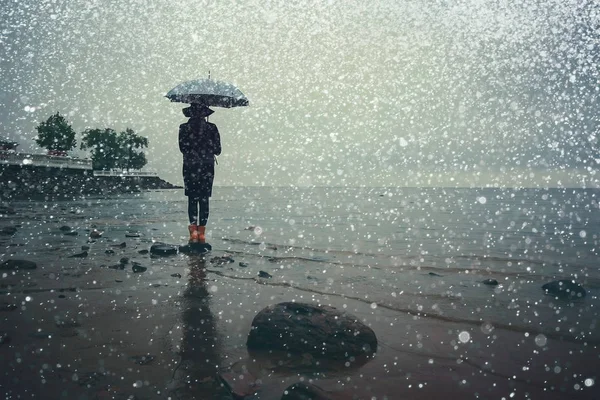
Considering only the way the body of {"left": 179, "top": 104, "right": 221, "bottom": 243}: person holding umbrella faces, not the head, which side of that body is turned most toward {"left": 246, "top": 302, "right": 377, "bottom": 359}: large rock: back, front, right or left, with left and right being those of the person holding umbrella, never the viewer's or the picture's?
back

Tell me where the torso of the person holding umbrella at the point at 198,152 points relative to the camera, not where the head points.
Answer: away from the camera

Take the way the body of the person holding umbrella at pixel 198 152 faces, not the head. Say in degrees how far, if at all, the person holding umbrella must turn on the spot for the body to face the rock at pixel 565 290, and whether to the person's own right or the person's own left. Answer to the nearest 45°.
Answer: approximately 135° to the person's own right

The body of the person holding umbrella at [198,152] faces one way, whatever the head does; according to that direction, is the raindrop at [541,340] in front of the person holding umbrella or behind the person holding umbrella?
behind

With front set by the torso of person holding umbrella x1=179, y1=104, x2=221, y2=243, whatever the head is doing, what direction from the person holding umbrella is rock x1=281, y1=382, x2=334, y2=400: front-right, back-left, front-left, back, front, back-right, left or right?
back

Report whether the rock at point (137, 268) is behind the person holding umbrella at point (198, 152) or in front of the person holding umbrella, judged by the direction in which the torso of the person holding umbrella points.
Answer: behind
